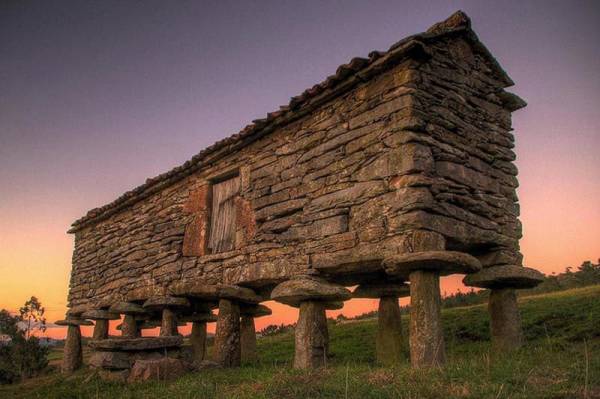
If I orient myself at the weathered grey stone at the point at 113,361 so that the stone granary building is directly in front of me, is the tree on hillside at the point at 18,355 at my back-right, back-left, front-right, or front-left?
back-left

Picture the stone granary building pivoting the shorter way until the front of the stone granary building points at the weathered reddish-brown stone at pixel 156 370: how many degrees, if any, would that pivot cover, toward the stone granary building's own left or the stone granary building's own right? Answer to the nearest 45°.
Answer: approximately 45° to the stone granary building's own right

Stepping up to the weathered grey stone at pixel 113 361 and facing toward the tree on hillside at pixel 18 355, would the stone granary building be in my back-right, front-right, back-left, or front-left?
back-right

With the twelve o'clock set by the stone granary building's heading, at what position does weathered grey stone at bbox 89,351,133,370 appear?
The weathered grey stone is roughly at 2 o'clock from the stone granary building.

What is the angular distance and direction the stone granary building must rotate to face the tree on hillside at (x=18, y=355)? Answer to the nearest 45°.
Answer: approximately 90° to its right

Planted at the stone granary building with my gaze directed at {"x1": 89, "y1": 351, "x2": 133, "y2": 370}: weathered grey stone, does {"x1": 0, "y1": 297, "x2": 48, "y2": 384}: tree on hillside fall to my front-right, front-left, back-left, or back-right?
front-right

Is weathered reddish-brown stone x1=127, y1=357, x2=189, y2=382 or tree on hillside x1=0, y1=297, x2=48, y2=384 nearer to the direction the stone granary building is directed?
the weathered reddish-brown stone

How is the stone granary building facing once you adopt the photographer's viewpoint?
facing the viewer and to the left of the viewer

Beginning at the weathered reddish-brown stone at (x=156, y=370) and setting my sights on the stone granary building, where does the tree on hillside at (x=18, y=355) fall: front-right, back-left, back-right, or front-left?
back-left
